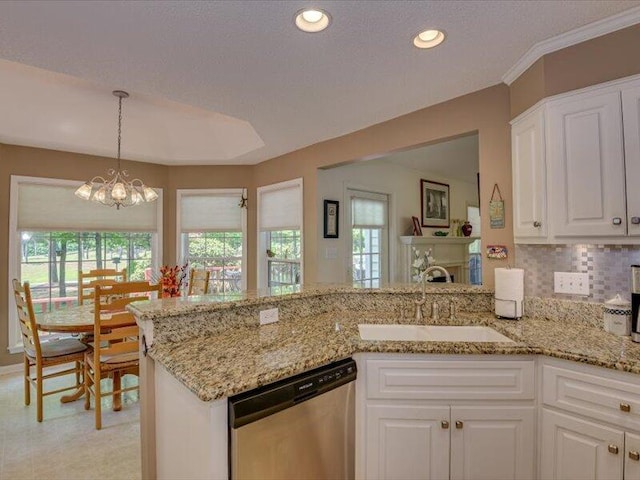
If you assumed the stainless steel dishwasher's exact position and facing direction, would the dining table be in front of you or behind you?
behind

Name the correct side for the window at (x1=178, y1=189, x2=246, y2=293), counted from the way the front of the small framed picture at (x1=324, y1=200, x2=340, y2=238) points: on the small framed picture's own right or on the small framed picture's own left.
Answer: on the small framed picture's own right

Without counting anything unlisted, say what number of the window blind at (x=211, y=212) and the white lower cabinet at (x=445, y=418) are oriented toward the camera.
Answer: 2

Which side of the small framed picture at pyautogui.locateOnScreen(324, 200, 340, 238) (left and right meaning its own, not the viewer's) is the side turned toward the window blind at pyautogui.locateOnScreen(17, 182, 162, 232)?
right

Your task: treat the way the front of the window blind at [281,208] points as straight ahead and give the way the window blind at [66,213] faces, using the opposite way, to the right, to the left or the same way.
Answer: to the left

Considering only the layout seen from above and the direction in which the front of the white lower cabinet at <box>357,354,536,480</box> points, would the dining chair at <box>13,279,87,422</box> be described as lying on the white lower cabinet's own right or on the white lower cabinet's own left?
on the white lower cabinet's own right

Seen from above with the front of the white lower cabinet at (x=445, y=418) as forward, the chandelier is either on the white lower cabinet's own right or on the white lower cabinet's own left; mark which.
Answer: on the white lower cabinet's own right

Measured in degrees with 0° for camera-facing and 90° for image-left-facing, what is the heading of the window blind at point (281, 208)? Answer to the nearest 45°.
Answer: approximately 45°

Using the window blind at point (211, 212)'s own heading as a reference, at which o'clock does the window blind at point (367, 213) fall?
the window blind at point (367, 213) is roughly at 10 o'clock from the window blind at point (211, 212).

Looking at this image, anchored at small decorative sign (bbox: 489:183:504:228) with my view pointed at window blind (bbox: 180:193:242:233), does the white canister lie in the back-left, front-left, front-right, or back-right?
back-left

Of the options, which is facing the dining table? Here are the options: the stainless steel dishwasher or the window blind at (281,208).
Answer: the window blind
